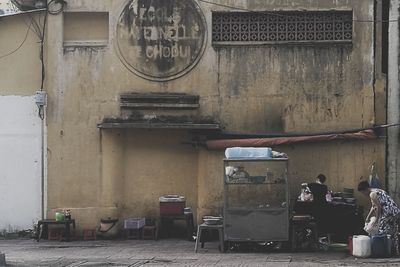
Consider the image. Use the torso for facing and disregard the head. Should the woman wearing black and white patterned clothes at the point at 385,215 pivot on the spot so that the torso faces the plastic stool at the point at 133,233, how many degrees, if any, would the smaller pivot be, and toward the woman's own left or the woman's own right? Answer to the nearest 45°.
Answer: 0° — they already face it

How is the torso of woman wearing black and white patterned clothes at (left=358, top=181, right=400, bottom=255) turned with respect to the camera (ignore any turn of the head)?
to the viewer's left
